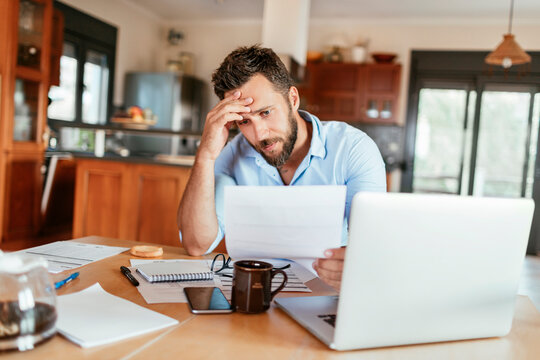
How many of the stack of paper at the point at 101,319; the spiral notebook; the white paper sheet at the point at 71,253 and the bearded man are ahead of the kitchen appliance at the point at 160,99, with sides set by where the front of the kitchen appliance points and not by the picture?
4

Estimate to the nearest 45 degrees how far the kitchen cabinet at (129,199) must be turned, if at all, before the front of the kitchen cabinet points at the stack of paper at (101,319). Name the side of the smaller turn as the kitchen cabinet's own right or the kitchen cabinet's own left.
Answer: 0° — it already faces it

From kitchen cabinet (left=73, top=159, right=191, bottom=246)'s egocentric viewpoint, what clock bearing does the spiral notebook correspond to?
The spiral notebook is roughly at 12 o'clock from the kitchen cabinet.

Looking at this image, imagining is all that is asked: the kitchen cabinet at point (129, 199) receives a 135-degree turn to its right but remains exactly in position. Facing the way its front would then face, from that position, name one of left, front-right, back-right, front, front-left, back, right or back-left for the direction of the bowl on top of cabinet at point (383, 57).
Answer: right

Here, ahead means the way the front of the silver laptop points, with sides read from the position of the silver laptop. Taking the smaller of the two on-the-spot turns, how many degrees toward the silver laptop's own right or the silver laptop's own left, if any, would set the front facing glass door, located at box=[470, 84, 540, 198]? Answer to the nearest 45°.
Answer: approximately 45° to the silver laptop's own right

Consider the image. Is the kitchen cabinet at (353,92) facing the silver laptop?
yes

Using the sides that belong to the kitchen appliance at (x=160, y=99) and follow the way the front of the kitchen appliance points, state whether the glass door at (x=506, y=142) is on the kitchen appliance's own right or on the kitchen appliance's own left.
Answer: on the kitchen appliance's own left

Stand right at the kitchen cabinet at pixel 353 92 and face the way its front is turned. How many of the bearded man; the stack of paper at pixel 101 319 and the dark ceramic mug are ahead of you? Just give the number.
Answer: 3

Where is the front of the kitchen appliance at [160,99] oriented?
toward the camera

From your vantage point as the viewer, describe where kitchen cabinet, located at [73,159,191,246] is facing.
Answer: facing the viewer

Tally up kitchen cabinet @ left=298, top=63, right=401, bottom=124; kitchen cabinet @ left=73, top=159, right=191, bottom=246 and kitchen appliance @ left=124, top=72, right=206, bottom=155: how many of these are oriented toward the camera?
3

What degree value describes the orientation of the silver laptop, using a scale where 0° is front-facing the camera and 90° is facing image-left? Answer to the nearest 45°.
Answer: approximately 135°

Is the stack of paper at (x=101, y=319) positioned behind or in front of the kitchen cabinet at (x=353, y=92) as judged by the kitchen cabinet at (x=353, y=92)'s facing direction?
in front

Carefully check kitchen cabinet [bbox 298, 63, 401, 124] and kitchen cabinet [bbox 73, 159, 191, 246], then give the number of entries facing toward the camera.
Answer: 2
